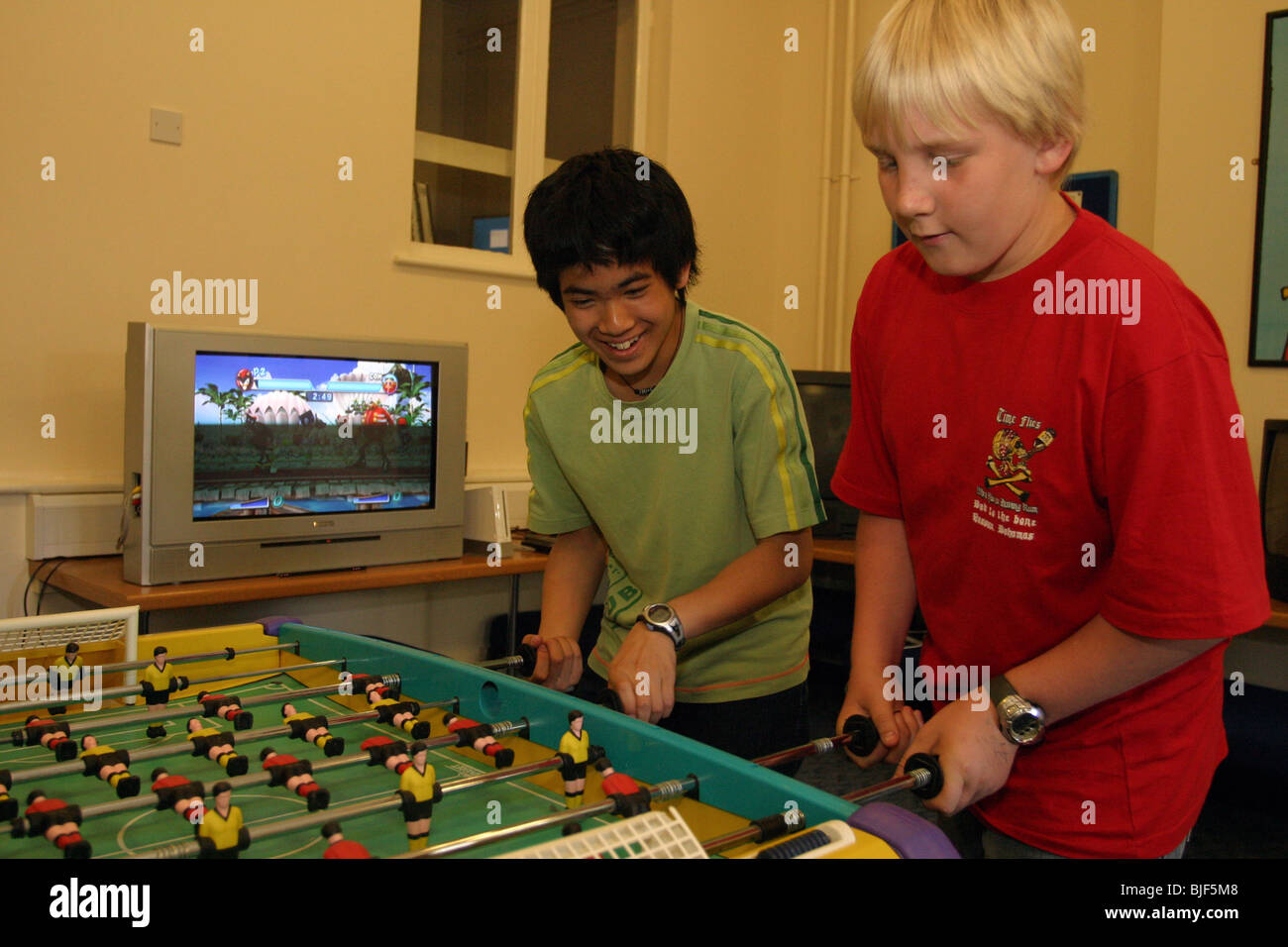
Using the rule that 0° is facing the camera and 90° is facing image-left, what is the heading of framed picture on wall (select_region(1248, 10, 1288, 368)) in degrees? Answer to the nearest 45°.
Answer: approximately 45°

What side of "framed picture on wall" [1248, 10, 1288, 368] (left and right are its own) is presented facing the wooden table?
front

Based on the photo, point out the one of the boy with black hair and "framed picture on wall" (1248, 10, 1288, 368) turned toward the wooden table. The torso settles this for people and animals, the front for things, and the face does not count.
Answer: the framed picture on wall

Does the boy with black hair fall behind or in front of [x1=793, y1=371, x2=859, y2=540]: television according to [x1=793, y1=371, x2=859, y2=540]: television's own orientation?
in front

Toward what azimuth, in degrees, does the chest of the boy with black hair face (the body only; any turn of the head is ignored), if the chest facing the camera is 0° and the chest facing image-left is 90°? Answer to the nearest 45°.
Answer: approximately 45°

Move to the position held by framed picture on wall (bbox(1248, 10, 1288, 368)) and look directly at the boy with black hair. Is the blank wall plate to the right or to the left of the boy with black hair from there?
right

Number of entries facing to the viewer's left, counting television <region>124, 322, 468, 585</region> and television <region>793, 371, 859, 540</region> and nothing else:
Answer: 0

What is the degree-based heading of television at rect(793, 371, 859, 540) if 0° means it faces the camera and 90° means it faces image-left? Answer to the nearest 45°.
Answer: approximately 0°

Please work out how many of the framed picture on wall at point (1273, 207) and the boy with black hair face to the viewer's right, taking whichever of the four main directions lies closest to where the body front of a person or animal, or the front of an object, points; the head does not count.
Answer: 0

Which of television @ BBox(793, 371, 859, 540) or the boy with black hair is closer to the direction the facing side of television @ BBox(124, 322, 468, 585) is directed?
the boy with black hair

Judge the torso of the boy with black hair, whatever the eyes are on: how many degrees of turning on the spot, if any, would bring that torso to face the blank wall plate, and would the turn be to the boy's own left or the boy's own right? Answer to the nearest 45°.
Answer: approximately 90° to the boy's own right
